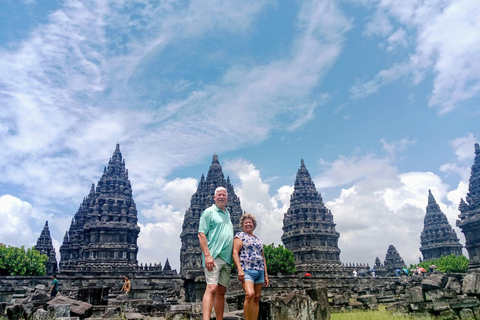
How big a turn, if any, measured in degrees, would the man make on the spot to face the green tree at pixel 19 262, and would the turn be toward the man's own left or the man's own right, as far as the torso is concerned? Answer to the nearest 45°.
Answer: approximately 180°

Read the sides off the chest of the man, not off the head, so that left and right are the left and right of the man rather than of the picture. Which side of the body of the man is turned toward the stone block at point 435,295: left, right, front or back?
left

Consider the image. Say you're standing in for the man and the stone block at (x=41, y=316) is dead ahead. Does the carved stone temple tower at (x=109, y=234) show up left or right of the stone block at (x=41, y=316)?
right

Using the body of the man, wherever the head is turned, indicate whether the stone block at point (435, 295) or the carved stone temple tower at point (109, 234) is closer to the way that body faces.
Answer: the stone block

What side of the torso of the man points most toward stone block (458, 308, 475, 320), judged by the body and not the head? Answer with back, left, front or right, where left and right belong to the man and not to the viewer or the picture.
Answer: left

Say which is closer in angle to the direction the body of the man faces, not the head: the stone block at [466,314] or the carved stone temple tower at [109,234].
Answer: the stone block

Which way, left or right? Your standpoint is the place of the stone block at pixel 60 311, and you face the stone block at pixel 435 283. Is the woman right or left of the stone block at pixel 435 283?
right

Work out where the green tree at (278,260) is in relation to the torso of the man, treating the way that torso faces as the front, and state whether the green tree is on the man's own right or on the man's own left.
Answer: on the man's own left
